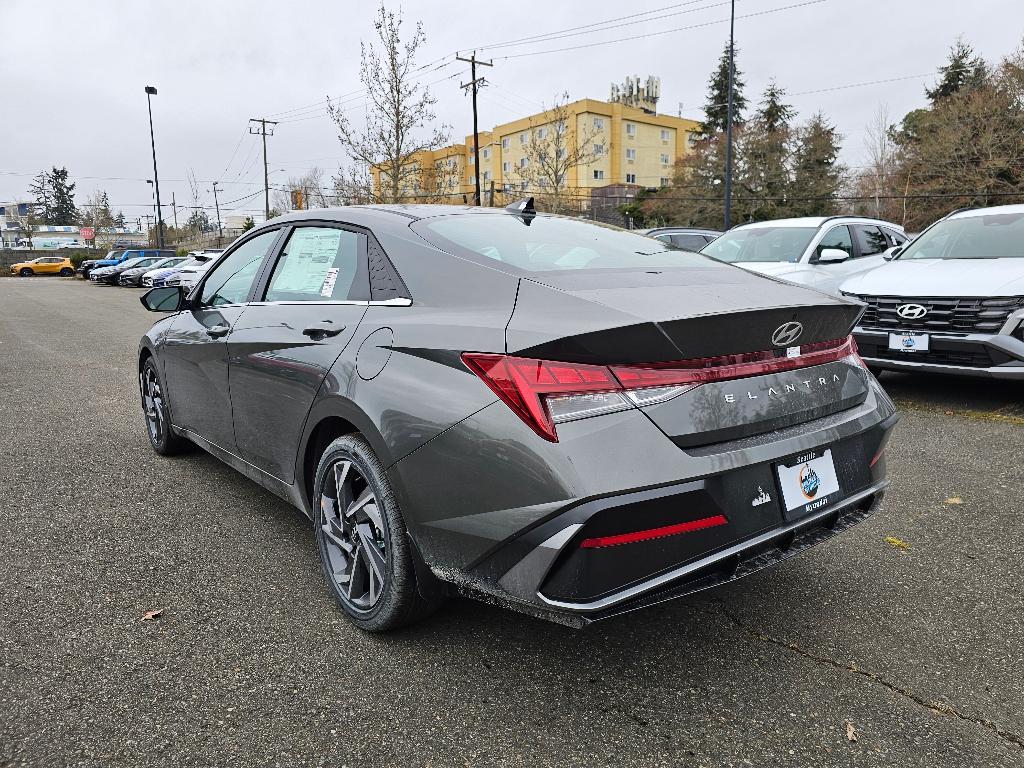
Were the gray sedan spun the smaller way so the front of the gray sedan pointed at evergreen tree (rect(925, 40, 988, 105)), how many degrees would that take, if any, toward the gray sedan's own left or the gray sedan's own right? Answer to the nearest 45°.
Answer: approximately 90° to the gray sedan's own right

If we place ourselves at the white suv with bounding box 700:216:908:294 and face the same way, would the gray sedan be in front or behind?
in front

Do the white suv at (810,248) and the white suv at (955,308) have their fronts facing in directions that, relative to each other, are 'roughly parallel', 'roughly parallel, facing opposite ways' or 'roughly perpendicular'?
roughly parallel

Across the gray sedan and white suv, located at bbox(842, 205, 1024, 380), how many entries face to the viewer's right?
0

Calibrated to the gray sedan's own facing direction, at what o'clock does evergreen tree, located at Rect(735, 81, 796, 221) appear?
The evergreen tree is roughly at 2 o'clock from the gray sedan.

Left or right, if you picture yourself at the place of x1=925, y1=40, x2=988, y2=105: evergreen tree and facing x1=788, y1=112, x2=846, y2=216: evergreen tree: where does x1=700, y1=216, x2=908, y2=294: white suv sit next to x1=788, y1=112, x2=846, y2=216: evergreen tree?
left

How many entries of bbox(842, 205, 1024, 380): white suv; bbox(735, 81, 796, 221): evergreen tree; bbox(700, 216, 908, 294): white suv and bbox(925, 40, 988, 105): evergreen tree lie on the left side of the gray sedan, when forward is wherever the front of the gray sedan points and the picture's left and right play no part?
0

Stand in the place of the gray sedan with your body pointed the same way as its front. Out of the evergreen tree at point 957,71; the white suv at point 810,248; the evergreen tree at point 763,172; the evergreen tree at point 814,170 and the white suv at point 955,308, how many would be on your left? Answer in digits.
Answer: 0

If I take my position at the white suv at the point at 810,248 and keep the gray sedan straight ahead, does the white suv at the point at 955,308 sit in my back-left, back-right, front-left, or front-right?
front-left

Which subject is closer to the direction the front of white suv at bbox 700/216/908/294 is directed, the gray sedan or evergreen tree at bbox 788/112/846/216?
the gray sedan

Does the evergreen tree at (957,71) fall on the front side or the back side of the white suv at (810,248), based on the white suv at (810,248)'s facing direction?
on the back side

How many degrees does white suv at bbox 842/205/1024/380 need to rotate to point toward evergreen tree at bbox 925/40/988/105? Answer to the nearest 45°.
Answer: approximately 135° to its right

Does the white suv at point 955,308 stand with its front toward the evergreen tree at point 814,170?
no

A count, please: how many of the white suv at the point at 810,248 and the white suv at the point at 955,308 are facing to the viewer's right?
0

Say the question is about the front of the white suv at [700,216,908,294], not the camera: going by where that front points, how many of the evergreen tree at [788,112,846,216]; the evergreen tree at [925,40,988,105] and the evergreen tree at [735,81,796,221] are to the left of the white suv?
0

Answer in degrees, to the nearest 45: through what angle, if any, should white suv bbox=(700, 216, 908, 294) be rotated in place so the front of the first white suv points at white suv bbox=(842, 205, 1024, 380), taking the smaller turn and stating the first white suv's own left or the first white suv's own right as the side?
approximately 45° to the first white suv's own left

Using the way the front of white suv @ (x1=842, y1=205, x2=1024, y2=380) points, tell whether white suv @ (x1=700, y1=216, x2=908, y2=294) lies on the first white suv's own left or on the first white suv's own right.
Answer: on the first white suv's own right

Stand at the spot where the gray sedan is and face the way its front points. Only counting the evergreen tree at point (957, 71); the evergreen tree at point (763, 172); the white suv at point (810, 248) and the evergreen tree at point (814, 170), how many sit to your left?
0

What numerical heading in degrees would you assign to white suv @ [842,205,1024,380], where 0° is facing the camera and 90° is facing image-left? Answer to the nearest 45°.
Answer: approximately 45°
